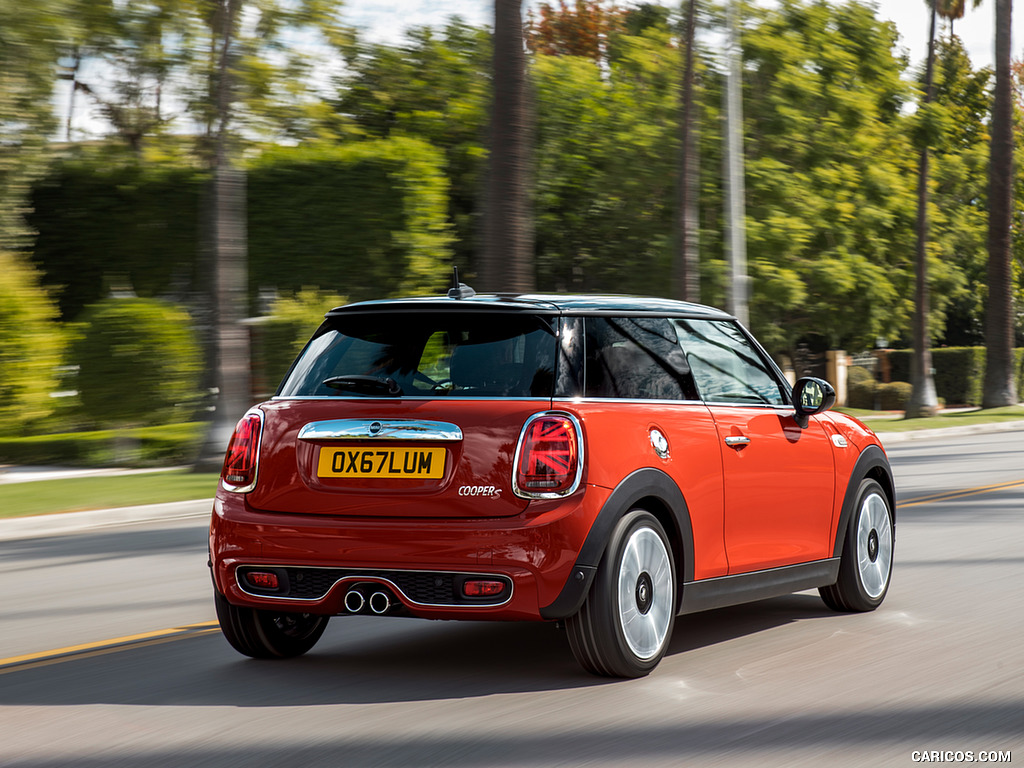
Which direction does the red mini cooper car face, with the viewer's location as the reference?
facing away from the viewer and to the right of the viewer

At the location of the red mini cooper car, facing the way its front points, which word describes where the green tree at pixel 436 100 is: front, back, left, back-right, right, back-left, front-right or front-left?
front-left

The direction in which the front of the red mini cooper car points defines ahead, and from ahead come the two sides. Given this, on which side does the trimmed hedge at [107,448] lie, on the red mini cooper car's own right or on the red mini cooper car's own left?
on the red mini cooper car's own left

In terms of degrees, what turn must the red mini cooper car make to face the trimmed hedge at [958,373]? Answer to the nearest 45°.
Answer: approximately 45° to its left

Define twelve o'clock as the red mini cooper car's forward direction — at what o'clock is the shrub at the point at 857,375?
The shrub is roughly at 11 o'clock from the red mini cooper car.

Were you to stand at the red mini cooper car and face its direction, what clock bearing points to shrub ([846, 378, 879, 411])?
The shrub is roughly at 11 o'clock from the red mini cooper car.

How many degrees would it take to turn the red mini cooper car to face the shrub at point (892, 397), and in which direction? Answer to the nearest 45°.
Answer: approximately 45° to its left

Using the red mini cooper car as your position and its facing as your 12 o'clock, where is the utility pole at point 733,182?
The utility pole is roughly at 11 o'clock from the red mini cooper car.

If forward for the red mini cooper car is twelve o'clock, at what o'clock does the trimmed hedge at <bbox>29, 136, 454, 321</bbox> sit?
The trimmed hedge is roughly at 10 o'clock from the red mini cooper car.
